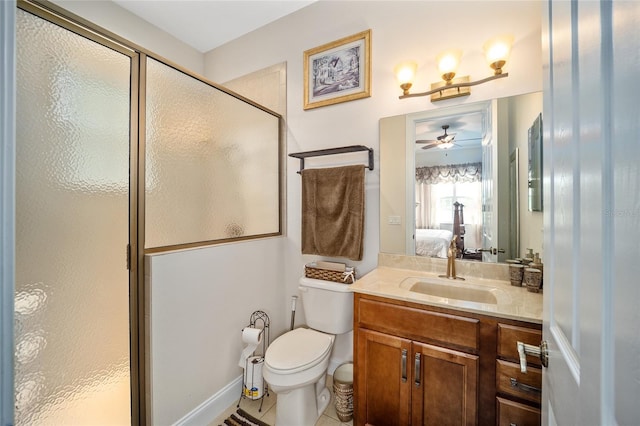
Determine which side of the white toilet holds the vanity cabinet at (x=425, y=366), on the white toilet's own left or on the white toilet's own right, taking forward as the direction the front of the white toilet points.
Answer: on the white toilet's own left

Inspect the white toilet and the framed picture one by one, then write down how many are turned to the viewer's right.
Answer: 0

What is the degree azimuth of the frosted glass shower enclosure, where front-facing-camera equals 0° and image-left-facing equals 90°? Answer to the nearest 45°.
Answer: approximately 315°

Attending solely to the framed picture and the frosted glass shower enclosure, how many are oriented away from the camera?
0

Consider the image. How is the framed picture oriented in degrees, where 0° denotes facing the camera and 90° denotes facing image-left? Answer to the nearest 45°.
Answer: approximately 45°

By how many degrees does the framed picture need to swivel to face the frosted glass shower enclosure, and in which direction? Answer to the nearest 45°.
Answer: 0° — it already faces it

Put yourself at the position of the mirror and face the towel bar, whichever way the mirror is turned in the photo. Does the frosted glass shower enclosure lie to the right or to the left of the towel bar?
left

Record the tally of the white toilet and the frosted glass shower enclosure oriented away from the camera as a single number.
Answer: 0

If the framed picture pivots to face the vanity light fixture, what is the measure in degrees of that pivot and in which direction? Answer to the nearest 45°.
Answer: approximately 90° to its left

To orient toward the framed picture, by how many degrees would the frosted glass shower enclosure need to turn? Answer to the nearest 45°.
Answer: approximately 45° to its left

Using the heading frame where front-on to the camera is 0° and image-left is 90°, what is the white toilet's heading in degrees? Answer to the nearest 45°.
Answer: approximately 45°
